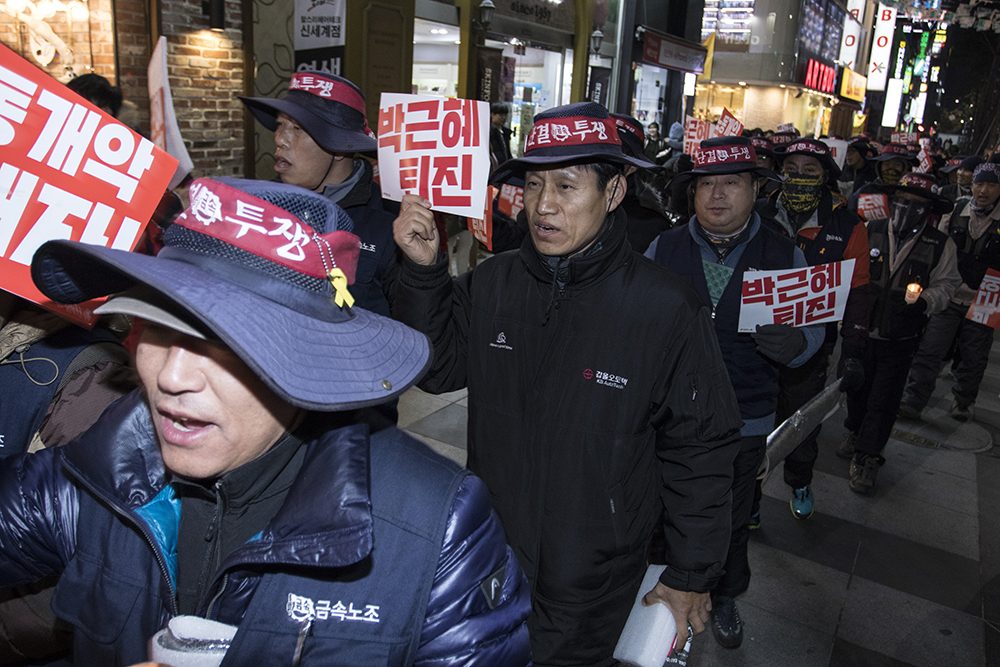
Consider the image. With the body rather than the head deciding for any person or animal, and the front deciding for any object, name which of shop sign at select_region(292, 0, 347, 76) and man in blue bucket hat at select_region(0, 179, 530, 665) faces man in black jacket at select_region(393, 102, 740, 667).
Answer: the shop sign

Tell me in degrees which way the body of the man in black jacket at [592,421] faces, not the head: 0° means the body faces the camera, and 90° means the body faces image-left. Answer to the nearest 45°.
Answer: approximately 45°

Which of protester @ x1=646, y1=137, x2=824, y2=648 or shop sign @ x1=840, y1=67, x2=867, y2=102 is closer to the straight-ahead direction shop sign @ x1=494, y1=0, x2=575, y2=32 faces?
the protester

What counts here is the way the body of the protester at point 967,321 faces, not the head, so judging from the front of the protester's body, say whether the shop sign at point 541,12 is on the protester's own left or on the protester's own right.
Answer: on the protester's own right

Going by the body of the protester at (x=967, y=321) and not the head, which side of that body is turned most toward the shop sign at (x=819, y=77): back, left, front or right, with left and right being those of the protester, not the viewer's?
back

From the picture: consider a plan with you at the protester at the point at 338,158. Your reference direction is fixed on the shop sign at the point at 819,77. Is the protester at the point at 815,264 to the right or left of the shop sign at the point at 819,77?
right

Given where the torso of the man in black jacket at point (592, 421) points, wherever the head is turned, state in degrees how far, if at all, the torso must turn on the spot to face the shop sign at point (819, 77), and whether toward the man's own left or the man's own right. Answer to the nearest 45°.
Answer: approximately 135° to the man's own right

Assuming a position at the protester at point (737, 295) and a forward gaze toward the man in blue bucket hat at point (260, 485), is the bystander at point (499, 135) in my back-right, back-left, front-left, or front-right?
back-right
